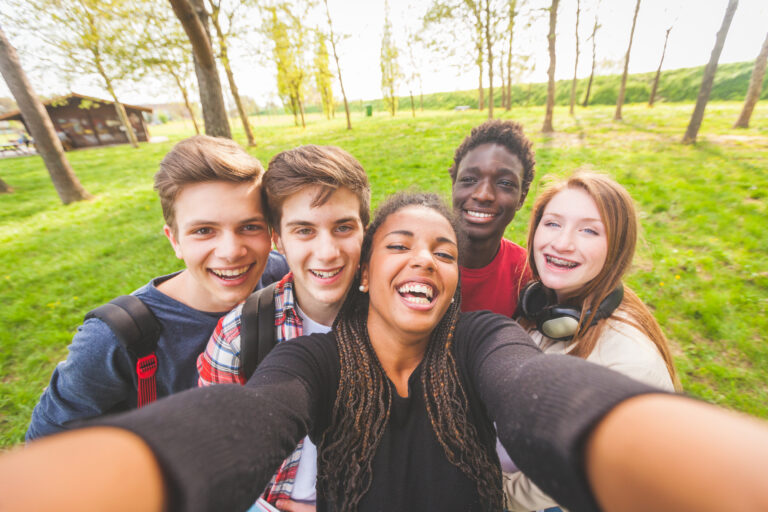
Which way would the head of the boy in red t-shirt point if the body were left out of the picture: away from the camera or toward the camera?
toward the camera

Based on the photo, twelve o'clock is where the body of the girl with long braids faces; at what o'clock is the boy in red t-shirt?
The boy in red t-shirt is roughly at 7 o'clock from the girl with long braids.

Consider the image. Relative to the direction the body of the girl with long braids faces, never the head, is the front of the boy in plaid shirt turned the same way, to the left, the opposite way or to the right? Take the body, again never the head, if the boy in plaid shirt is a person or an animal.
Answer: the same way

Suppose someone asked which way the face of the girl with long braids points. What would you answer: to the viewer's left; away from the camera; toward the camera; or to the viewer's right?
toward the camera

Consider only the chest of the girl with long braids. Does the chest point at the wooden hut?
no

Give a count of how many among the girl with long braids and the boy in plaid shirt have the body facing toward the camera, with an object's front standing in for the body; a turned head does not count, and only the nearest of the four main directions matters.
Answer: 2

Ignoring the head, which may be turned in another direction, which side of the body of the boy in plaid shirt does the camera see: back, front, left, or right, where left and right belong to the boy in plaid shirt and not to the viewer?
front

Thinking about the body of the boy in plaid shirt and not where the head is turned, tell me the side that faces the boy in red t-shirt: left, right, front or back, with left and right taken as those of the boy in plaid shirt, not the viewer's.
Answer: left

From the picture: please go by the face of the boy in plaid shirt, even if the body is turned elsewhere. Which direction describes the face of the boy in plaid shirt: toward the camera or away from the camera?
toward the camera

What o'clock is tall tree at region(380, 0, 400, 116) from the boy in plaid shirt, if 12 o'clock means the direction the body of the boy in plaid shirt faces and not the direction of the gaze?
The tall tree is roughly at 7 o'clock from the boy in plaid shirt.

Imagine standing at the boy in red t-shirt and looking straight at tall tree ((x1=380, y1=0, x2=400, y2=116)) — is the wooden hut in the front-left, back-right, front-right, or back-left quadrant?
front-left

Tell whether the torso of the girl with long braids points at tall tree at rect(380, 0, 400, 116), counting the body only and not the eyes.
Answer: no

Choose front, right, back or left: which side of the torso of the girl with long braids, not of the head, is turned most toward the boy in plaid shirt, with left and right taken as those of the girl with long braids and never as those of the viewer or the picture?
back

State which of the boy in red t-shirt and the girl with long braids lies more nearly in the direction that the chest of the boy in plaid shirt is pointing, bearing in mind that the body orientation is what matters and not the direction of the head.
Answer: the girl with long braids

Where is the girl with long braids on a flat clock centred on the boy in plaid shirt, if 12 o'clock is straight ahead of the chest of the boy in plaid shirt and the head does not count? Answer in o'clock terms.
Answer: The girl with long braids is roughly at 12 o'clock from the boy in plaid shirt.

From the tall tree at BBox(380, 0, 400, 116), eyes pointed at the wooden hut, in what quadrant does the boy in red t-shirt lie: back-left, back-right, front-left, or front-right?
front-left

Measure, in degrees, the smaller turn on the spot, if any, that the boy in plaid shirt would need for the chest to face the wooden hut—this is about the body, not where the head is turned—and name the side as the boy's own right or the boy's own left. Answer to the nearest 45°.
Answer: approximately 180°
